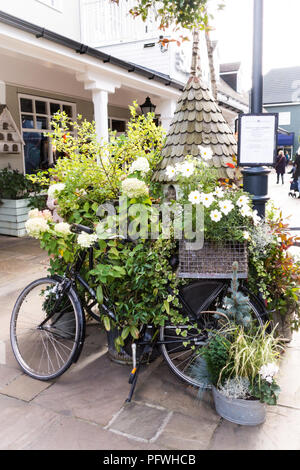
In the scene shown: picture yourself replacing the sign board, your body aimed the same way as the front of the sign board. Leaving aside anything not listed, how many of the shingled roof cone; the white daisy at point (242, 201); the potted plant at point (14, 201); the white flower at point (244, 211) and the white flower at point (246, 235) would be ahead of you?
3

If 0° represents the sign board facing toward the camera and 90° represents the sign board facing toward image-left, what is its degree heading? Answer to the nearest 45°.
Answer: approximately 0°

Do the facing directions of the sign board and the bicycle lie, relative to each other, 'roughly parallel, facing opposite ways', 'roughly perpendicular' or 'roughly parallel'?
roughly perpendicular

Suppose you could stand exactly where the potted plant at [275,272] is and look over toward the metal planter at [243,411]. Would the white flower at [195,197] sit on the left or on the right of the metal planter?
right

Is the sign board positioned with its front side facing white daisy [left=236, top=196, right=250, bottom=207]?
yes
